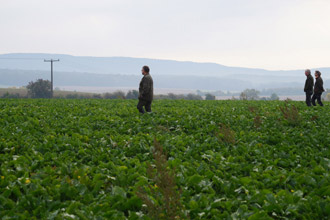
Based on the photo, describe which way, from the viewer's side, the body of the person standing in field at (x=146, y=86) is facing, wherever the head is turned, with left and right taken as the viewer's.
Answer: facing to the left of the viewer
